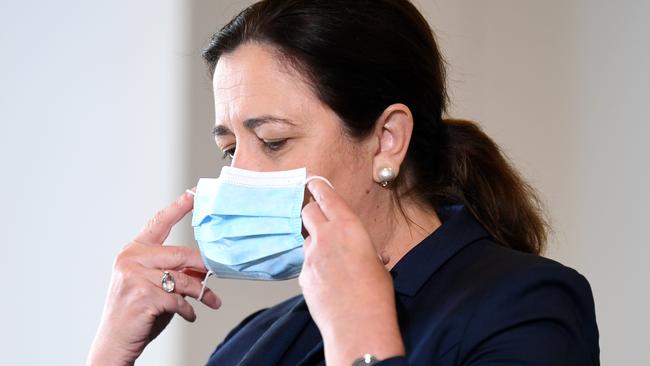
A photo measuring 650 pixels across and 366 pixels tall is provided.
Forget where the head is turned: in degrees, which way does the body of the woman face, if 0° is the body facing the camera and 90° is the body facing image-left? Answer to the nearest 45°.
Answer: approximately 45°
